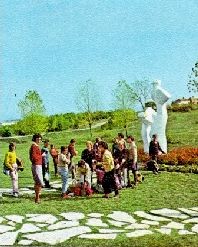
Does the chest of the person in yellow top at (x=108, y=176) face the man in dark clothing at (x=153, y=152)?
no

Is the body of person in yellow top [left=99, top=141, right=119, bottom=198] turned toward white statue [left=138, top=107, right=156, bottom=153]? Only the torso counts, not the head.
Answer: no

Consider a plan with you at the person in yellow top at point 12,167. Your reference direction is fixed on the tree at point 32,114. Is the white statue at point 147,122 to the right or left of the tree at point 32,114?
right

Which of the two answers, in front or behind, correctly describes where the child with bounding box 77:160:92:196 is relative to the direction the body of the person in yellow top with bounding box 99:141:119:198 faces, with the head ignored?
in front

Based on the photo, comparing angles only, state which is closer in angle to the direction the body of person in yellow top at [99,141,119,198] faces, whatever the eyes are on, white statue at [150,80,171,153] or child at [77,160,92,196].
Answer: the child

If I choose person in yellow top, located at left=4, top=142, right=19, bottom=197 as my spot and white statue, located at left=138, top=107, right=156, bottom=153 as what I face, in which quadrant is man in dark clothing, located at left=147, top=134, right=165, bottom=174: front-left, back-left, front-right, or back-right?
front-right

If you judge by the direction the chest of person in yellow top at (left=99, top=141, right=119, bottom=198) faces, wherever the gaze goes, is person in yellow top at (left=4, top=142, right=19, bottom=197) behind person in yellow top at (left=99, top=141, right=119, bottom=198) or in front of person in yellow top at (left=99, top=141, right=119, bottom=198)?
in front

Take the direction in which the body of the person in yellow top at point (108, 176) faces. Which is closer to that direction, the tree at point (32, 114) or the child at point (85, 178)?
the child
